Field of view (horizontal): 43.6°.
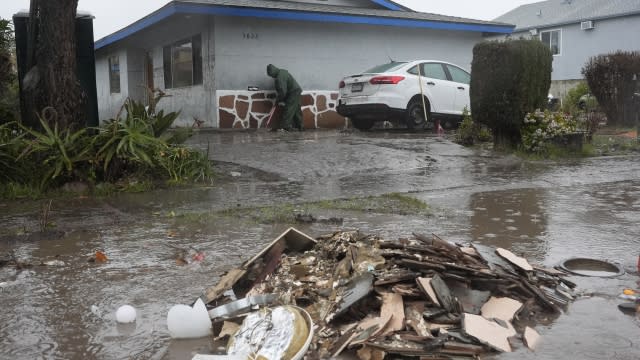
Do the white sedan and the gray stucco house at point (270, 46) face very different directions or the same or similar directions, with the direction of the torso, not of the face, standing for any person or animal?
very different directions

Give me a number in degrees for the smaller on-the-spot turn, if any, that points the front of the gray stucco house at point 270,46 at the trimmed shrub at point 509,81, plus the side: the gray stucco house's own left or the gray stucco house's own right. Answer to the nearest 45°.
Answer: approximately 90° to the gray stucco house's own left

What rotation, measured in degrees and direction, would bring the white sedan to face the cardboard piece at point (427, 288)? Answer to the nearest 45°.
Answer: approximately 135° to its right

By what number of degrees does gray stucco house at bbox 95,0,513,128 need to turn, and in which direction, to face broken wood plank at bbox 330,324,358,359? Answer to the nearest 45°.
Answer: approximately 45° to its left

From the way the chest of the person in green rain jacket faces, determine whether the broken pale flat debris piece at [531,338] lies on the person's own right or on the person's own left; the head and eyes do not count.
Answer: on the person's own left

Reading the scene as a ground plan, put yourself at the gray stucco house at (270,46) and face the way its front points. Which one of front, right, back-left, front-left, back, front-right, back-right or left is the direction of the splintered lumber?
front-left

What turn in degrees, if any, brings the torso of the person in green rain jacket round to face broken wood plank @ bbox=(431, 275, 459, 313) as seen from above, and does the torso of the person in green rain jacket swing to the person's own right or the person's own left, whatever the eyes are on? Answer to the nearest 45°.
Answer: approximately 90° to the person's own left

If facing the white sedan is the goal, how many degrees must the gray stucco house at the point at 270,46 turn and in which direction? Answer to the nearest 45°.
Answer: approximately 90° to its left

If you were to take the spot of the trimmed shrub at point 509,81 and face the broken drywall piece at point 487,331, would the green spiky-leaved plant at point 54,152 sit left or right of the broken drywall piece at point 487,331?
right

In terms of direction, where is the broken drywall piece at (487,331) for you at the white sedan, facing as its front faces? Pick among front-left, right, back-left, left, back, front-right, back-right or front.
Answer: back-right

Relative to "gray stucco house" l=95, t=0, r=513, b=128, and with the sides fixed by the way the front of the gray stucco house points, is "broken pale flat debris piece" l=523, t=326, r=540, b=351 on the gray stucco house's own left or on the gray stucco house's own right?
on the gray stucco house's own left

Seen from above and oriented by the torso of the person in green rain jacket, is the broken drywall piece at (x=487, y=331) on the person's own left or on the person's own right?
on the person's own left

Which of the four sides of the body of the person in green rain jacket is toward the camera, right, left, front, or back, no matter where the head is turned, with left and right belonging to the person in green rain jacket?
left

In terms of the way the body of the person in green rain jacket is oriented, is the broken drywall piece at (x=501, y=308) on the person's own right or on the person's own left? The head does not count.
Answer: on the person's own left
